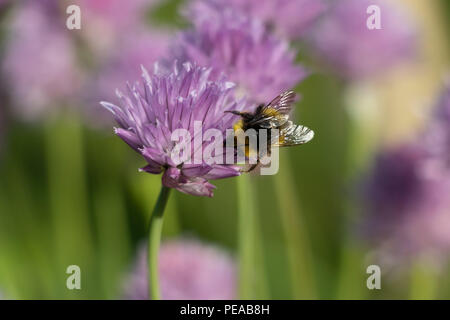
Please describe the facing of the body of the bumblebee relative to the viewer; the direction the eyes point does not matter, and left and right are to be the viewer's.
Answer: facing to the left of the viewer

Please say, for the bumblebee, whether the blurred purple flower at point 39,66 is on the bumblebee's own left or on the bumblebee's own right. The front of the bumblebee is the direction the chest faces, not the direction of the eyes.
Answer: on the bumblebee's own right
